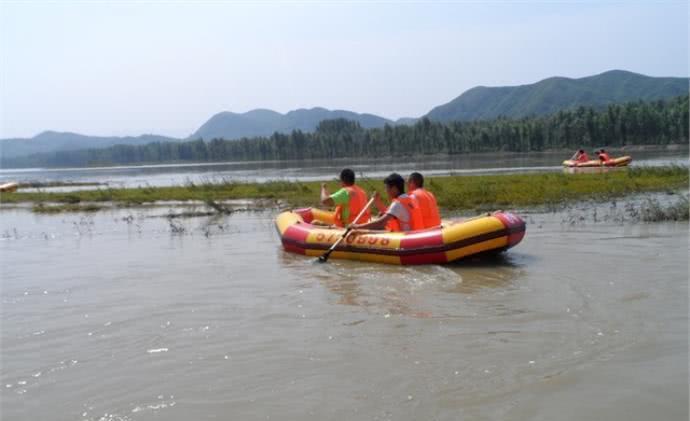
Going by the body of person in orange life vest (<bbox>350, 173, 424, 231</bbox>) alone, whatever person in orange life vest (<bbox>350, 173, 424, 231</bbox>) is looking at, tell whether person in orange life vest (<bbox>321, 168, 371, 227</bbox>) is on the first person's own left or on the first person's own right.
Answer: on the first person's own right

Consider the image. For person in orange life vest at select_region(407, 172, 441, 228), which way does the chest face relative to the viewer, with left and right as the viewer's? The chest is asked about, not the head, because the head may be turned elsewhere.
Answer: facing to the left of the viewer

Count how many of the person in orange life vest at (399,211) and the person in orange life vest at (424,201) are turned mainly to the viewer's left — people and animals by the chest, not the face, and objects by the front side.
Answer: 2

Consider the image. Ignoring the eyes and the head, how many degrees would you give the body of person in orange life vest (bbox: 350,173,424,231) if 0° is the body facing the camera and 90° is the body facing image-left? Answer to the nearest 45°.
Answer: approximately 90°

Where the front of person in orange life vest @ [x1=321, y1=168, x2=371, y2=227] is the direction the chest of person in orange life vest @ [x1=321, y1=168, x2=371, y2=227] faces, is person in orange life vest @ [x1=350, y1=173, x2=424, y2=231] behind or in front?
behind

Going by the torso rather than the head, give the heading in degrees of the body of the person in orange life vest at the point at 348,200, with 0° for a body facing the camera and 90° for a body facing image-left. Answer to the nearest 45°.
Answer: approximately 135°
